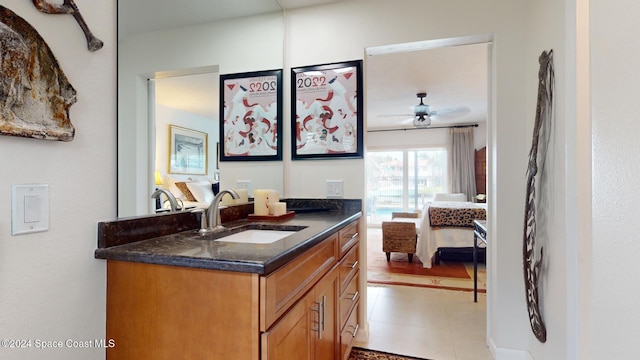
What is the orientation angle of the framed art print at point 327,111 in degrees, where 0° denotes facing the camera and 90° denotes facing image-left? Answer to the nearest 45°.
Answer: approximately 0°

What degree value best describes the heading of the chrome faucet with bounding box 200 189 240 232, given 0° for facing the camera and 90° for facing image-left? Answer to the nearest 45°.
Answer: approximately 315°

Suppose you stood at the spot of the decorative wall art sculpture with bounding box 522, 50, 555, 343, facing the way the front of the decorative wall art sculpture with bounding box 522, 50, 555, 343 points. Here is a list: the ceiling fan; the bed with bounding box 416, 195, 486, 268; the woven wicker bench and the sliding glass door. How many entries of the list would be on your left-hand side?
0

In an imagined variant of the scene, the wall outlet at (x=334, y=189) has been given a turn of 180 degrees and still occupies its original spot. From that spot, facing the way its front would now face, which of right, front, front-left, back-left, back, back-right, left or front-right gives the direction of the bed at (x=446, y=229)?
front-right

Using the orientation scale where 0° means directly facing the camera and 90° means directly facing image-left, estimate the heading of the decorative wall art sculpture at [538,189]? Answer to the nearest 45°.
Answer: approximately 90°

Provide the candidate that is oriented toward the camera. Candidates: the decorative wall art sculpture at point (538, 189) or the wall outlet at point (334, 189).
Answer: the wall outlet

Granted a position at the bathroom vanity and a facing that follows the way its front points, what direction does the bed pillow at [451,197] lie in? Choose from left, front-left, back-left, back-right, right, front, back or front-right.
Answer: left

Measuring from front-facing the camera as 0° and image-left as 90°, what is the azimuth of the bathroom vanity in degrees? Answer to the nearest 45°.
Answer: approximately 315°

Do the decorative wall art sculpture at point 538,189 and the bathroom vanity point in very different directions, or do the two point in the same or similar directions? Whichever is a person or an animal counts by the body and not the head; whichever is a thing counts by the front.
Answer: very different directions

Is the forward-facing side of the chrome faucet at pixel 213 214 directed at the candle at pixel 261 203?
no

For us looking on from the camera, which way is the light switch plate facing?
facing the viewer and to the right of the viewer

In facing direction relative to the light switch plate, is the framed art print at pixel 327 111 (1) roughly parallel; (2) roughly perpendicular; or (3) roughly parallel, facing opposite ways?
roughly perpendicular

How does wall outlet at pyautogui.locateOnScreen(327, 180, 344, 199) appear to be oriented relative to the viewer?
toward the camera

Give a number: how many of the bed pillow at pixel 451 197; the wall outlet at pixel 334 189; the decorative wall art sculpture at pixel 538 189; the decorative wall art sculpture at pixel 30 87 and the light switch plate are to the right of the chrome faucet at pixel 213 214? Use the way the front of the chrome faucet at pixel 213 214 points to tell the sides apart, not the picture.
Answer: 2
